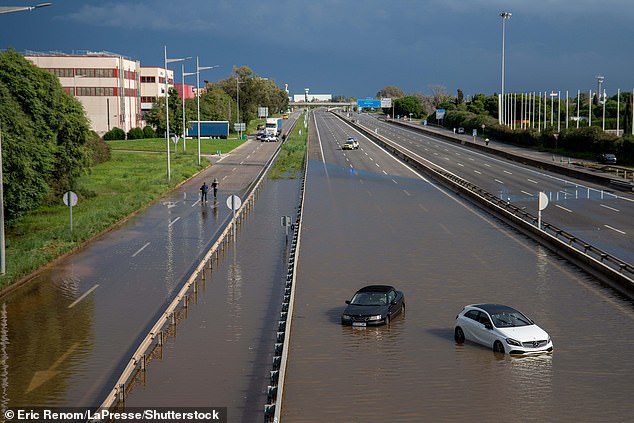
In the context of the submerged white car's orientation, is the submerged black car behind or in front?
behind

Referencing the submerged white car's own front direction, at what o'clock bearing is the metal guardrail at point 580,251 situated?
The metal guardrail is roughly at 8 o'clock from the submerged white car.

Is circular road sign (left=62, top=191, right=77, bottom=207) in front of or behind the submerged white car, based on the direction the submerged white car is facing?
behind

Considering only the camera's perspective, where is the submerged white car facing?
facing the viewer and to the right of the viewer

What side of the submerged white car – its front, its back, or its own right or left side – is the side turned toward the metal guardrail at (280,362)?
right

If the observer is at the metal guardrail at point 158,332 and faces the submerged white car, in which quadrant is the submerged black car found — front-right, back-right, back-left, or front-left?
front-left
